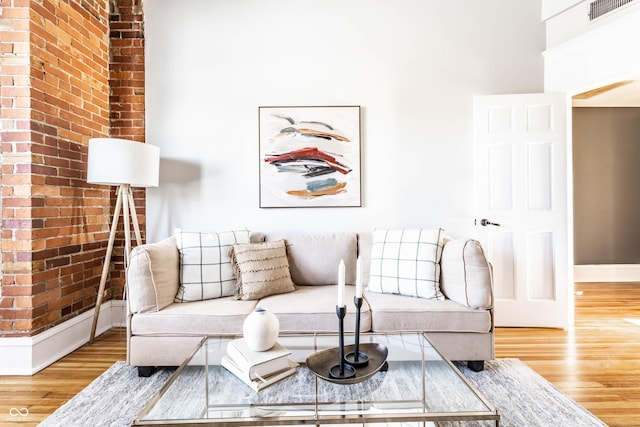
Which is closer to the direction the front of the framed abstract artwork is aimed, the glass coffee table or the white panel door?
the glass coffee table

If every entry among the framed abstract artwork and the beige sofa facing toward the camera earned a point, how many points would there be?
2

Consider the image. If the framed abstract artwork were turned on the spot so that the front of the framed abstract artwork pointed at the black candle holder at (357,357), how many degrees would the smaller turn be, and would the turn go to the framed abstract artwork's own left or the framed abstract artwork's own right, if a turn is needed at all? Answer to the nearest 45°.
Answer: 0° — it already faces it

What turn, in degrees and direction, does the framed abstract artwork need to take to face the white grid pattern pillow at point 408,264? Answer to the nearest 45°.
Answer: approximately 45° to its left

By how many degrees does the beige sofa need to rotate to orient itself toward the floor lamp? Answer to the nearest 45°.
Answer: approximately 90° to its right

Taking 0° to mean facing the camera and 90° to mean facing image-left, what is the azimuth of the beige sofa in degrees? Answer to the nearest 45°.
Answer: approximately 0°
